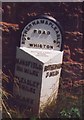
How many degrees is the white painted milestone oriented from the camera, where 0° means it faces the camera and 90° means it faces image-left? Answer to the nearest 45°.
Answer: approximately 0°
